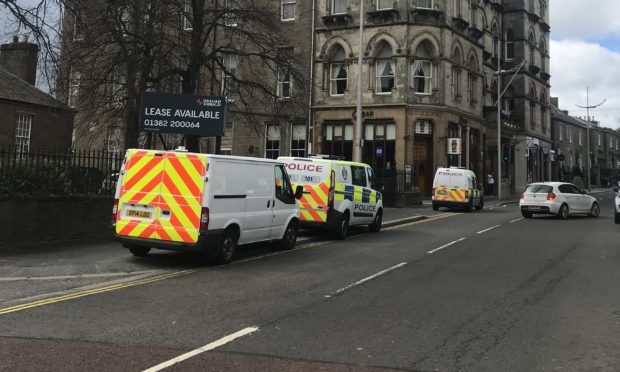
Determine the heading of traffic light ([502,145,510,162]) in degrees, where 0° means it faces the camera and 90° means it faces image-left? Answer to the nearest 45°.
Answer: approximately 0°

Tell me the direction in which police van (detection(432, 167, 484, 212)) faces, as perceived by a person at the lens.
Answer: facing away from the viewer and to the right of the viewer

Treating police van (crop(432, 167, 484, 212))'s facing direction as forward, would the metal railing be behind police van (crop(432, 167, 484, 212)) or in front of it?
behind

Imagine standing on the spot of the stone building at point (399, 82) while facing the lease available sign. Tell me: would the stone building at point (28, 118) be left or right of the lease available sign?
right

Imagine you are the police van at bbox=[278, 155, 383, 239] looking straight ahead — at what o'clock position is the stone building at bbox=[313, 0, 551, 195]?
The stone building is roughly at 11 o'clock from the police van.

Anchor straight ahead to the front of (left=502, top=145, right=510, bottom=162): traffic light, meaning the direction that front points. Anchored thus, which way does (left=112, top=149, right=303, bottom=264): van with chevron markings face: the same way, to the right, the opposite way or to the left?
the opposite way

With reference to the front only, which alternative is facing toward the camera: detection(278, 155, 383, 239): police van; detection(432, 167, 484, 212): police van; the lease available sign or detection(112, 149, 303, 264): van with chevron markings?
the lease available sign

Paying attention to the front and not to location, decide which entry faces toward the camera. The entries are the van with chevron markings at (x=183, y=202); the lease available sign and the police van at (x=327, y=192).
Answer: the lease available sign
